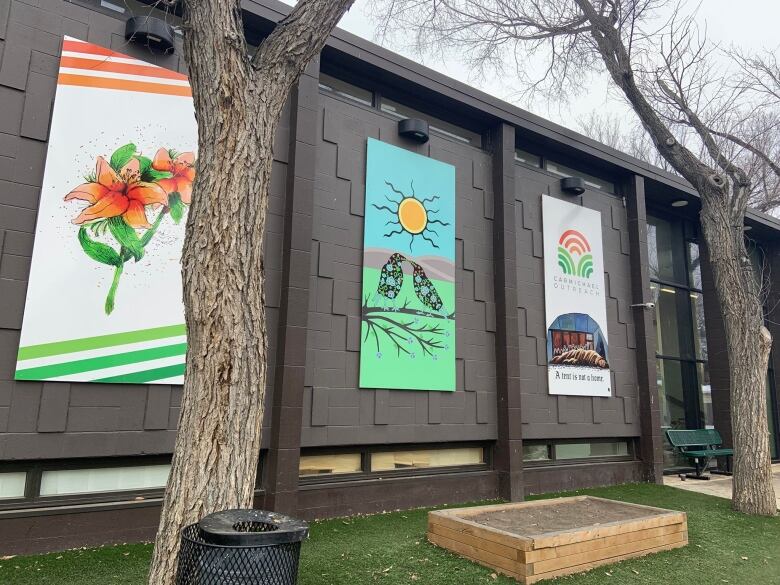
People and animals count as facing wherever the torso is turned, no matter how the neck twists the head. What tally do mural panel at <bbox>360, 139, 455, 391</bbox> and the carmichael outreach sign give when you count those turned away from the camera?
0

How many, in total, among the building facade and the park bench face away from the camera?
0

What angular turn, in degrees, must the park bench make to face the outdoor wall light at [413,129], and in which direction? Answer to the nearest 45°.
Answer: approximately 90° to its right

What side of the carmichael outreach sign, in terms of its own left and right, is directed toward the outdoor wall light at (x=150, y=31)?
right

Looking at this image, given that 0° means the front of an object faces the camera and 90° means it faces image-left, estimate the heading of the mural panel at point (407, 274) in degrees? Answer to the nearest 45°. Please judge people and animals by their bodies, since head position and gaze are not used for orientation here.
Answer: approximately 315°

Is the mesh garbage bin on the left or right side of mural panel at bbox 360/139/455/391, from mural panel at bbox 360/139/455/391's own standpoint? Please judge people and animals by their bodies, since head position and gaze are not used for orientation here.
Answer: on its right

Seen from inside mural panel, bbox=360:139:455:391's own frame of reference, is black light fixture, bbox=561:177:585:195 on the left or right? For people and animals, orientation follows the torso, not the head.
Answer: on its left

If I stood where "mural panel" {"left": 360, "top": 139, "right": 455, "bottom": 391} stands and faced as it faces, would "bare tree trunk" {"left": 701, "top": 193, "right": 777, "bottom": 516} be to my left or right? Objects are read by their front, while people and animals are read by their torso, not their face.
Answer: on my left

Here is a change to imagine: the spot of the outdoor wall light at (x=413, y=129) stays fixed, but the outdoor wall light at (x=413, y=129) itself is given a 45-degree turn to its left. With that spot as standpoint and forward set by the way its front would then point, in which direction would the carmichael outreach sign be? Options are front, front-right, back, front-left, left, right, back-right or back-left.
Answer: front-left

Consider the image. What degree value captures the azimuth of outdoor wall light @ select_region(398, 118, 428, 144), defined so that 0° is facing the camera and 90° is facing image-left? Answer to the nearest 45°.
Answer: approximately 315°

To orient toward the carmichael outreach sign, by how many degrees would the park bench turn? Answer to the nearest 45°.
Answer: approximately 90° to its right

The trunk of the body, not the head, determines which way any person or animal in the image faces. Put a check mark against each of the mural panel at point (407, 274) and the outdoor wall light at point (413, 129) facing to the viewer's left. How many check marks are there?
0

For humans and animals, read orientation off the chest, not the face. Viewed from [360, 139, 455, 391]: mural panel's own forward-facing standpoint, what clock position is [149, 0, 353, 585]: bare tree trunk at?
The bare tree trunk is roughly at 2 o'clock from the mural panel.
